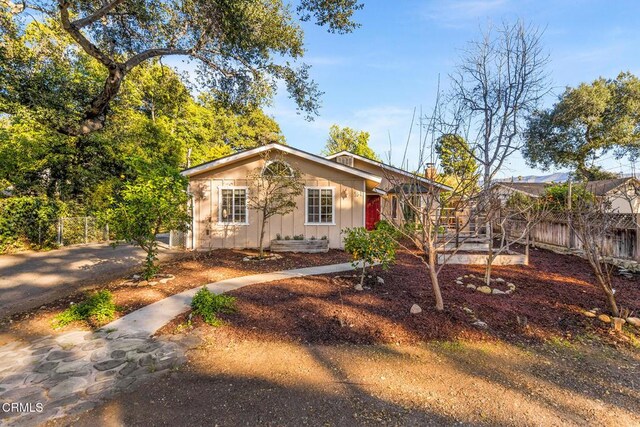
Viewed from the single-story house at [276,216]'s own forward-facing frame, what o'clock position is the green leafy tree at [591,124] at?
The green leafy tree is roughly at 8 o'clock from the single-story house.

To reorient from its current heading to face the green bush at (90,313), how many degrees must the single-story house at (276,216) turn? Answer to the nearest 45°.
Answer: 0° — it already faces it

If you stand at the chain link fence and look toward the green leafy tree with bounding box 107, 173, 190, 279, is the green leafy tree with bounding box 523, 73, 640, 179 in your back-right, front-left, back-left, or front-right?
front-left

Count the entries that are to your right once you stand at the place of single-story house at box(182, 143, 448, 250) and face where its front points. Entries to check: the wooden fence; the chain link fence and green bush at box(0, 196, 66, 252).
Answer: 2

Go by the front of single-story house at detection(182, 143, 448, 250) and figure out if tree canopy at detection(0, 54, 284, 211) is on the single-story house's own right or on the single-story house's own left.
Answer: on the single-story house's own right

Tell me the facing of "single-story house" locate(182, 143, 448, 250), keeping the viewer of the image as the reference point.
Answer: facing the viewer

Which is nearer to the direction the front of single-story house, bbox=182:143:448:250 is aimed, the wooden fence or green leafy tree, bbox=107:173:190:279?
the green leafy tree

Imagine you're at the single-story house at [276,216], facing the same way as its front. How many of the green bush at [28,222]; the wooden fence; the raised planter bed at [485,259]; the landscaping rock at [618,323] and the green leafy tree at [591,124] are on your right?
1

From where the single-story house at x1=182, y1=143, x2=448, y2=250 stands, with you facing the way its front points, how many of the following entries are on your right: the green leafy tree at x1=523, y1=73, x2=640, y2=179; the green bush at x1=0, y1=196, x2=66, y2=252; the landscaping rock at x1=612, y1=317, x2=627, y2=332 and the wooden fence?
1

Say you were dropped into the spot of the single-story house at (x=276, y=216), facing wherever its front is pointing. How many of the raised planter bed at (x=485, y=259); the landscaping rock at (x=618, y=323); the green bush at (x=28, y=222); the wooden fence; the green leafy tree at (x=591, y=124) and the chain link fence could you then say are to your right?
2

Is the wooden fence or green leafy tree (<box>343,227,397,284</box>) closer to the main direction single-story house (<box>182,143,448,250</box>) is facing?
the green leafy tree

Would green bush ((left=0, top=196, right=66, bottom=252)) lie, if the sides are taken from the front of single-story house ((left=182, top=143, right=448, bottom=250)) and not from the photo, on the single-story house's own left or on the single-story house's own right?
on the single-story house's own right

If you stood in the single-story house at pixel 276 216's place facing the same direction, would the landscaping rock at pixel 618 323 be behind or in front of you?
in front

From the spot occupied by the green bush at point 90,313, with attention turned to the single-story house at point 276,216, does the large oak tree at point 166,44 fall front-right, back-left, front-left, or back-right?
front-left

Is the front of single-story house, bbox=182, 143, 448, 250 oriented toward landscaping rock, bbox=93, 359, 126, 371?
yes

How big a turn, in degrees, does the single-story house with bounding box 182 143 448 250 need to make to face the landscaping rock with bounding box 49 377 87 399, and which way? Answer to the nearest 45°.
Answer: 0° — it already faces it

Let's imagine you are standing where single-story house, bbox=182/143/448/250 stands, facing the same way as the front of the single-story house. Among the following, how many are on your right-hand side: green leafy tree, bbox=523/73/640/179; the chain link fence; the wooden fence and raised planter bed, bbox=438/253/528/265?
1

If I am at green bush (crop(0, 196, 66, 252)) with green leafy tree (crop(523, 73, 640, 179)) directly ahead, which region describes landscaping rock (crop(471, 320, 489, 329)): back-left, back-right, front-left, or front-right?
front-right
